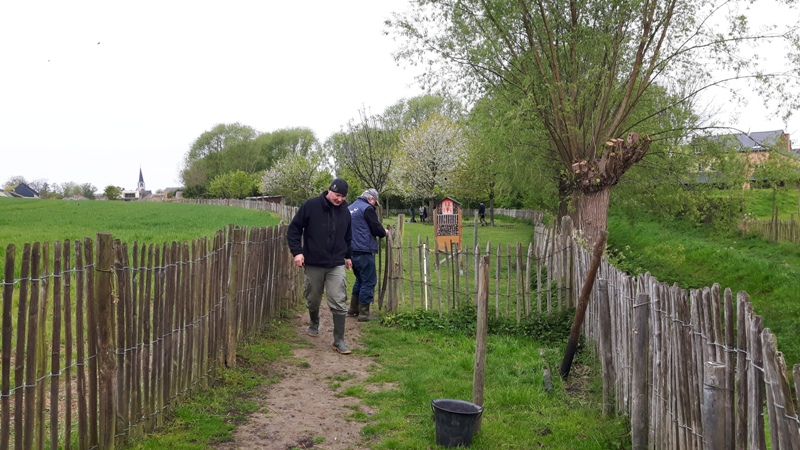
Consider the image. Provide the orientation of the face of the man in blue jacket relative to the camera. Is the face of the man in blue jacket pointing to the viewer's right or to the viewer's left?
to the viewer's right

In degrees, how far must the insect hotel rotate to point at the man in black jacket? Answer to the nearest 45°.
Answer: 0° — it already faces them

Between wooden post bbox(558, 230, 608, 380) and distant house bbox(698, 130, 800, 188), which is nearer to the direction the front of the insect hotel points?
the wooden post

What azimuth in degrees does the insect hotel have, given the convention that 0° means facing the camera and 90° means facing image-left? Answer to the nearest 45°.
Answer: approximately 0°

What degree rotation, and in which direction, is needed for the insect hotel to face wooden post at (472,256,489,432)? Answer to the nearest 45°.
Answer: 0° — it already faces it

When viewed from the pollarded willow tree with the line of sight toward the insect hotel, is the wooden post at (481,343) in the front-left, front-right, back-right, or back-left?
back-left

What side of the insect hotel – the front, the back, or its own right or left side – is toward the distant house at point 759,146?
left

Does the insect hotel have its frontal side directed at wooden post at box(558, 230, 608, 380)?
yes

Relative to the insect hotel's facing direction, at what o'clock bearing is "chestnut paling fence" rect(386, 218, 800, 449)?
The chestnut paling fence is roughly at 12 o'clock from the insect hotel.
